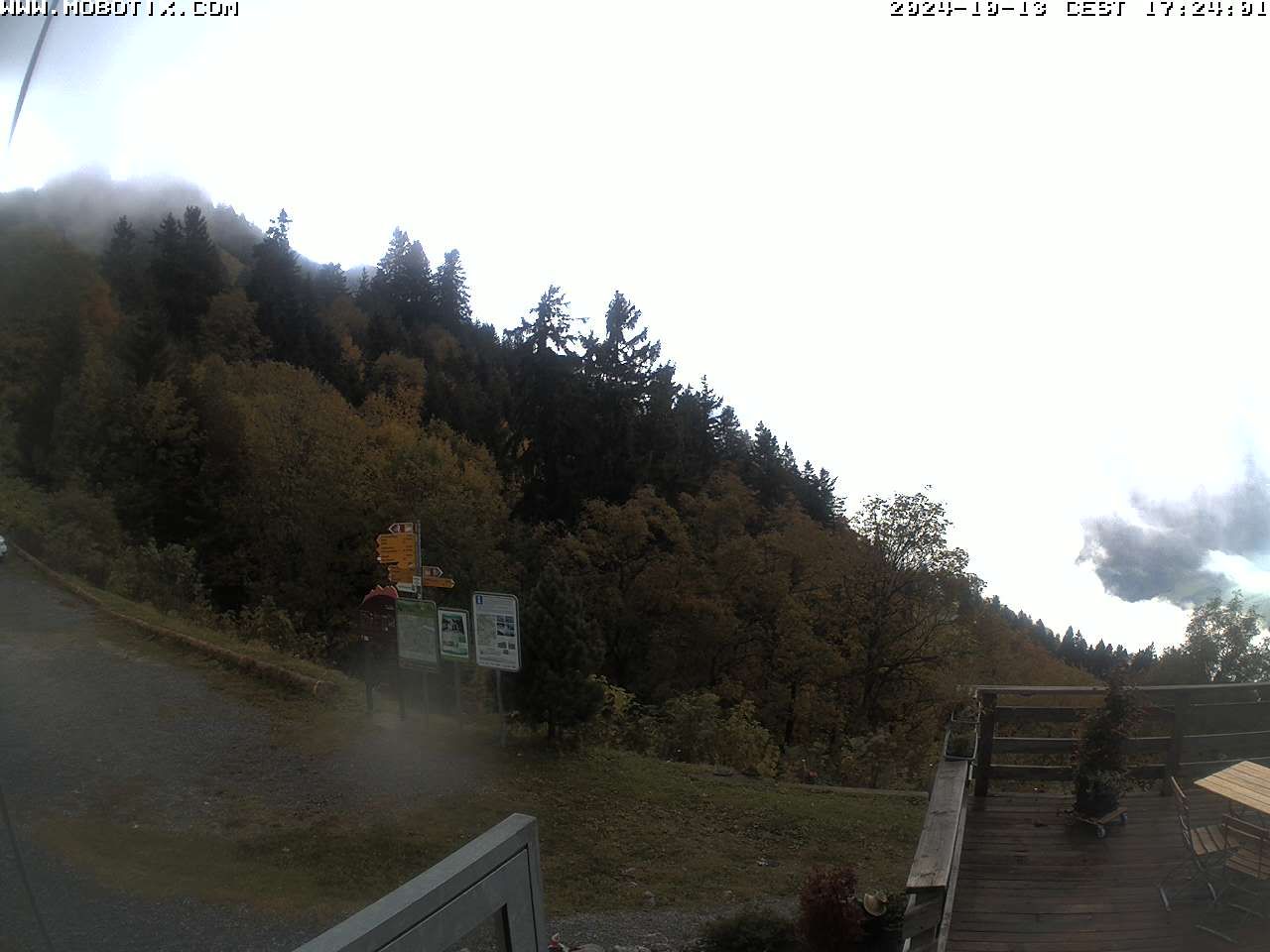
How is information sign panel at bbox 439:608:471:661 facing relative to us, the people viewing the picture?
facing the viewer

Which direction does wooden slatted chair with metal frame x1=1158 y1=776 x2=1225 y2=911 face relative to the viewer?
to the viewer's right

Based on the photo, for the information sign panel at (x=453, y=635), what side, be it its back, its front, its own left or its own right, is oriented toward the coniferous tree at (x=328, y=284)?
back

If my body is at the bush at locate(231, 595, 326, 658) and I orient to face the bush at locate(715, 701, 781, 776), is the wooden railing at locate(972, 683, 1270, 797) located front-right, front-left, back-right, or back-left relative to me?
front-right

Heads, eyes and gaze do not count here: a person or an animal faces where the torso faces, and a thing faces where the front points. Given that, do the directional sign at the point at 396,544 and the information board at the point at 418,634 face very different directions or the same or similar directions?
same or similar directions

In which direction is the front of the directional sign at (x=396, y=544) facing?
toward the camera

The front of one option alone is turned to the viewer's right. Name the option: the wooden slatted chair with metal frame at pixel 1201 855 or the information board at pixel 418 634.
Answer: the wooden slatted chair with metal frame

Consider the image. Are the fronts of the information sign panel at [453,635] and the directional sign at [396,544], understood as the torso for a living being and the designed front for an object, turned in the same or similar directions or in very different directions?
same or similar directions
